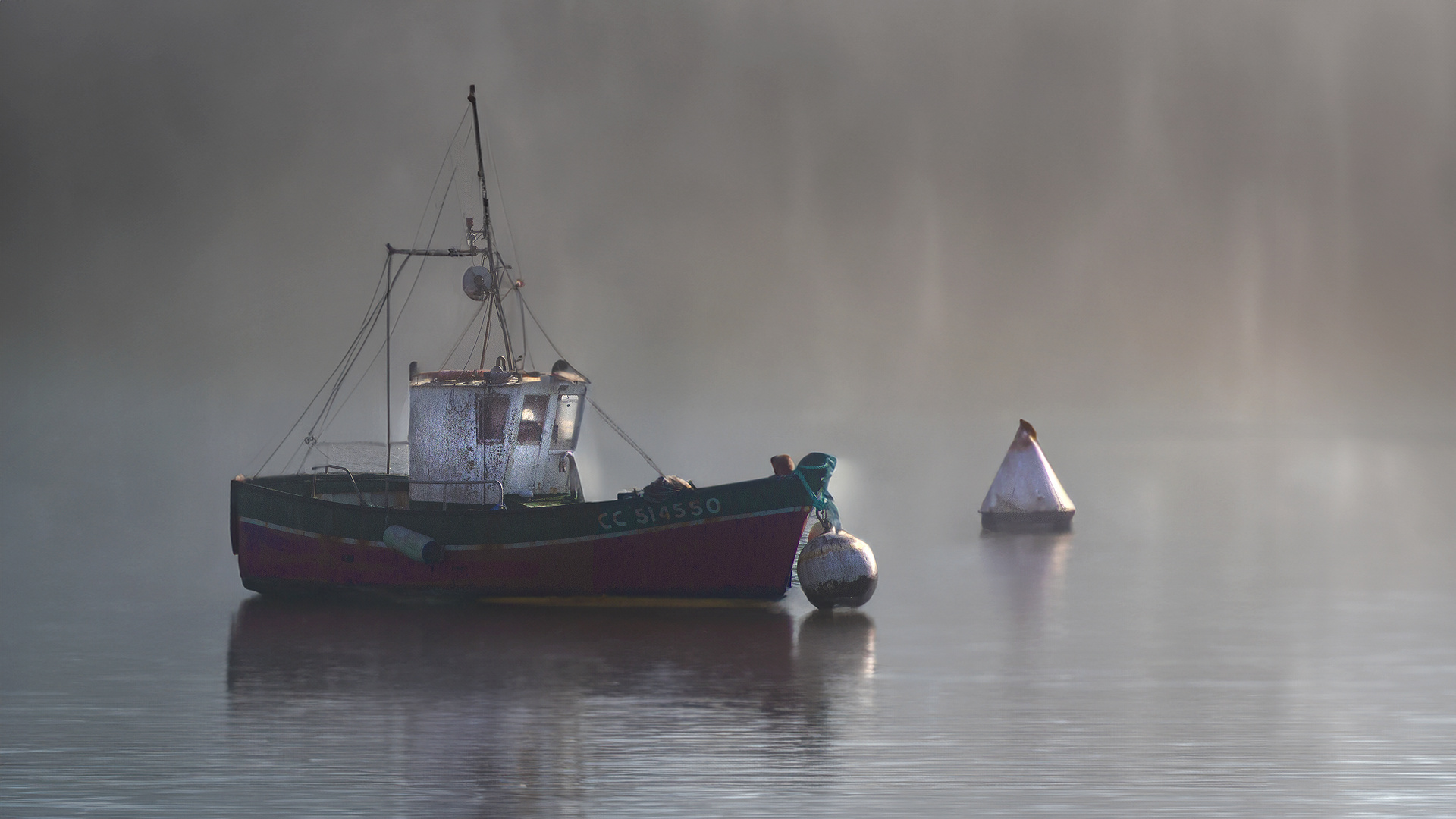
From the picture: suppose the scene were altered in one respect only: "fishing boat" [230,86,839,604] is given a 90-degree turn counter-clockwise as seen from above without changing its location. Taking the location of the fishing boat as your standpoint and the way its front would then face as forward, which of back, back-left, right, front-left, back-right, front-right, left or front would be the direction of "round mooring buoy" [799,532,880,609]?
right

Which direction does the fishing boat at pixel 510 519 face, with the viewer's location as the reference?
facing to the right of the viewer
